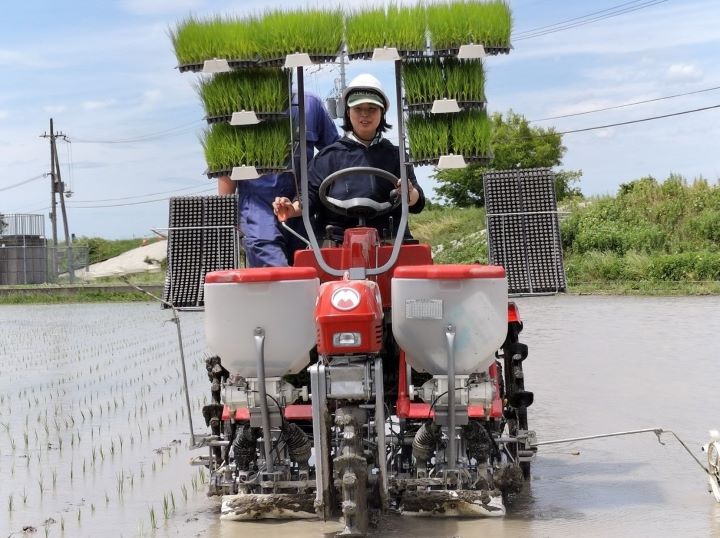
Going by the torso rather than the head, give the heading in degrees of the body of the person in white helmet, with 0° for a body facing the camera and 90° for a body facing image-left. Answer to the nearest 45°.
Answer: approximately 0°

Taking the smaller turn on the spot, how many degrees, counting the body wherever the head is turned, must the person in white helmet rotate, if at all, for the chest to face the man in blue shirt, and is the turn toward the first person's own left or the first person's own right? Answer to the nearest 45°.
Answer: approximately 135° to the first person's own right

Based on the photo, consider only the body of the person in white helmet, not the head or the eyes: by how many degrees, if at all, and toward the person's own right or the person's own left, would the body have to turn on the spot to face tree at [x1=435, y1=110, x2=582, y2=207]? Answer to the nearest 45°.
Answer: approximately 180°
